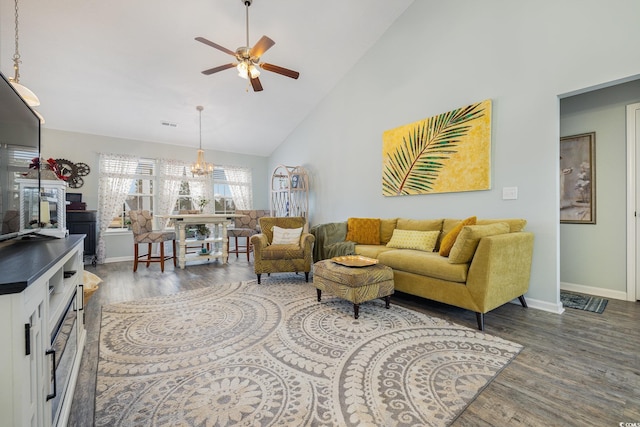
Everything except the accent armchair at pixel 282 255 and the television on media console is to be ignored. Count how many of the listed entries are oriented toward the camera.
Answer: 1

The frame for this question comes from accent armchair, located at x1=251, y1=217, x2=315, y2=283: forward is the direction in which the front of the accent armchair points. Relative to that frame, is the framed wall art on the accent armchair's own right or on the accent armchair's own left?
on the accent armchair's own left

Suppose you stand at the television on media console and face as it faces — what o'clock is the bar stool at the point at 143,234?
The bar stool is roughly at 10 o'clock from the television on media console.

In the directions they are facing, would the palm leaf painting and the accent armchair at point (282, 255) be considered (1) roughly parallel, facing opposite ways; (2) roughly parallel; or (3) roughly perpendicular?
roughly perpendicular

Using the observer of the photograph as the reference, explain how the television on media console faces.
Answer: facing to the right of the viewer

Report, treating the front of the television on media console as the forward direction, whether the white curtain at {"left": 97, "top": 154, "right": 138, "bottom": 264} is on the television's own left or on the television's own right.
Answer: on the television's own left

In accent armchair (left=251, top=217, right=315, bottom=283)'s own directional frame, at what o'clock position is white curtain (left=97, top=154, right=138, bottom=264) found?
The white curtain is roughly at 4 o'clock from the accent armchair.

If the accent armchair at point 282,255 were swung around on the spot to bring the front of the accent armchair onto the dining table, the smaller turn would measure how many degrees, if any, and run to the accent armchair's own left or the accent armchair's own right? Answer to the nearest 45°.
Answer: approximately 135° to the accent armchair's own right

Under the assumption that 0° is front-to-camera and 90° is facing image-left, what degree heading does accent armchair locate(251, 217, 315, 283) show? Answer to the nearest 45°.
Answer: approximately 0°

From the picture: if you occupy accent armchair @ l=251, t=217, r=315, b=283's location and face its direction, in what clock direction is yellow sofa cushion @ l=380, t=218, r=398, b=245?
The yellow sofa cushion is roughly at 9 o'clock from the accent armchair.

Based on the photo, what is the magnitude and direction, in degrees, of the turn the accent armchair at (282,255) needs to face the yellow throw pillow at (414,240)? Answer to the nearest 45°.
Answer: approximately 90° to its left

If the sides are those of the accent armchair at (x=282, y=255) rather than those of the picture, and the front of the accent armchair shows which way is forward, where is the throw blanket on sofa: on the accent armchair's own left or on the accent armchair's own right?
on the accent armchair's own left

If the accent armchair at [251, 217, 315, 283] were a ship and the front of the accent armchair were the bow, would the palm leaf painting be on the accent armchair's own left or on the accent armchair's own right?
on the accent armchair's own left

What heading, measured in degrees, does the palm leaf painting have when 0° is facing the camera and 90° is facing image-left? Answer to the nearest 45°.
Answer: approximately 45°

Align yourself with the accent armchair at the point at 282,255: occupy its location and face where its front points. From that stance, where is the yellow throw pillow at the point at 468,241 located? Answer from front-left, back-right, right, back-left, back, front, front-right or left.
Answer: front-left
